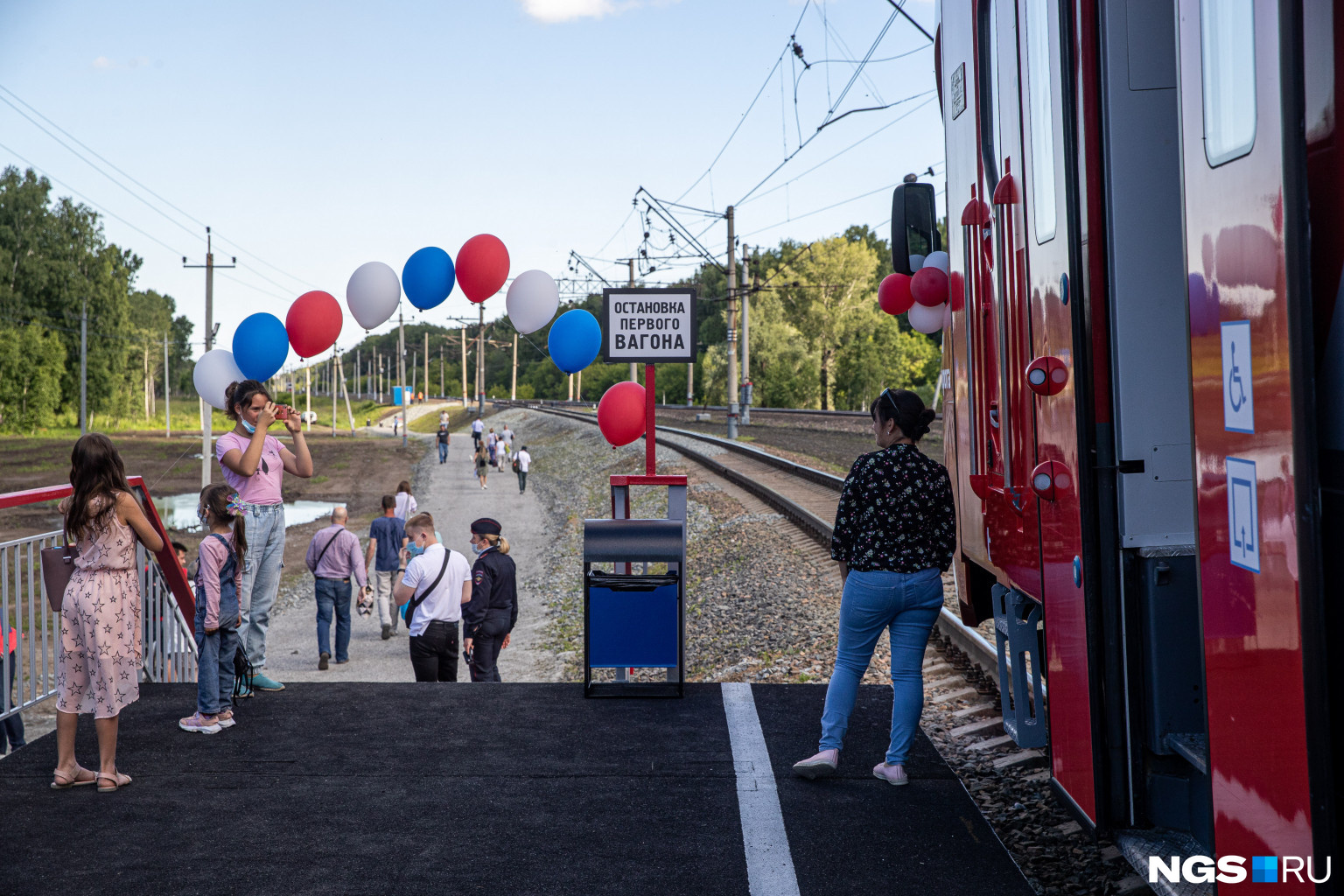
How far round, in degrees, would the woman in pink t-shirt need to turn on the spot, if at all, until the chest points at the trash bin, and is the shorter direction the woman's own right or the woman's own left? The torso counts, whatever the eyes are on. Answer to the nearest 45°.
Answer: approximately 45° to the woman's own left

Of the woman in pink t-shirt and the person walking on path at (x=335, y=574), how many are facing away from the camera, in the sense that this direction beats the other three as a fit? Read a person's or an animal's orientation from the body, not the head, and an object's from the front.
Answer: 1

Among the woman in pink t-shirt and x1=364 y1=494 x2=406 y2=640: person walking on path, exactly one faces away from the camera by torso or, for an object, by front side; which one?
the person walking on path

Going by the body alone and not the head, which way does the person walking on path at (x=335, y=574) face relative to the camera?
away from the camera

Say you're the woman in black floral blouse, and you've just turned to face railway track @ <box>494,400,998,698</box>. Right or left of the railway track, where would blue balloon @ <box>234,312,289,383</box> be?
left

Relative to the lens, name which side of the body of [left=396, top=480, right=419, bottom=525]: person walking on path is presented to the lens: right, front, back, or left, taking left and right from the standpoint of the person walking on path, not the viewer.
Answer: back

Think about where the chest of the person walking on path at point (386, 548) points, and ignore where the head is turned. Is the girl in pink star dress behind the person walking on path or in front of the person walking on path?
behind

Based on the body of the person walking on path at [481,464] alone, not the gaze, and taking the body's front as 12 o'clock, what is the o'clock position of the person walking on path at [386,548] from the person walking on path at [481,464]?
the person walking on path at [386,548] is roughly at 6 o'clock from the person walking on path at [481,464].

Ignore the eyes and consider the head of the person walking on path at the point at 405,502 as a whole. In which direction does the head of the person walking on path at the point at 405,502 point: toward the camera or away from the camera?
away from the camera

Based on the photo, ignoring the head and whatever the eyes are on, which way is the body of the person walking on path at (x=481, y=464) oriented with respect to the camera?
away from the camera

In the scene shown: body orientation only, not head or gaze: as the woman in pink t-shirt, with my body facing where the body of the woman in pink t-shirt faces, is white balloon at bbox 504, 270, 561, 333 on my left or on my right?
on my left

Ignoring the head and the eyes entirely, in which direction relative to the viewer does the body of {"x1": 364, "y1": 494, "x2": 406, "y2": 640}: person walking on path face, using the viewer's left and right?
facing away from the viewer

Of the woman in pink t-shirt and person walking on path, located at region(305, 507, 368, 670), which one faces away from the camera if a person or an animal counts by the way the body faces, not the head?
the person walking on path

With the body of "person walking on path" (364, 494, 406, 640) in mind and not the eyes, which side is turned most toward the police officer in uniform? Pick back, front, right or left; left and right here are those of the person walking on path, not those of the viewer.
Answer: back
